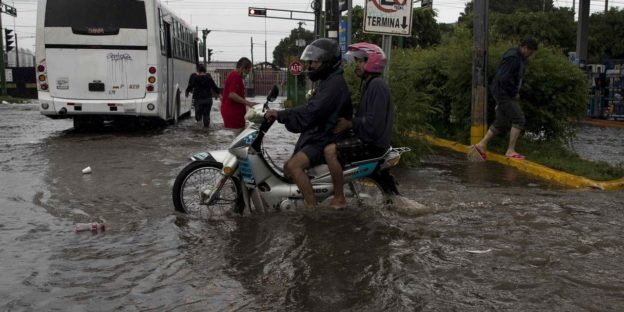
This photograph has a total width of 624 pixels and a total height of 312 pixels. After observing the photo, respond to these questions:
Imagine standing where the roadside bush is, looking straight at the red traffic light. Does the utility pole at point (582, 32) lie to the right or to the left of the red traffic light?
right

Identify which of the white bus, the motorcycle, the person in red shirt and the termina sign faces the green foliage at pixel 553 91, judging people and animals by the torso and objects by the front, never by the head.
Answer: the person in red shirt

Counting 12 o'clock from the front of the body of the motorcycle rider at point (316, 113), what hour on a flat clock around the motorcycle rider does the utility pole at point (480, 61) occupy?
The utility pole is roughly at 4 o'clock from the motorcycle rider.

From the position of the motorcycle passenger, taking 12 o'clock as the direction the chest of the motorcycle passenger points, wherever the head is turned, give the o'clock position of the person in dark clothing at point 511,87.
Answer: The person in dark clothing is roughly at 4 o'clock from the motorcycle passenger.

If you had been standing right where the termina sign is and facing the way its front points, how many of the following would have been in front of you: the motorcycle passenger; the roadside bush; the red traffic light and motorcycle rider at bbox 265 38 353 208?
2

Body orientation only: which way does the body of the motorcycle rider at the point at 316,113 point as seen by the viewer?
to the viewer's left

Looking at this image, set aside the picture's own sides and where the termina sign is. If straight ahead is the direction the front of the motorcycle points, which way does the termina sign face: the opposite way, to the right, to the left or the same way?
to the left

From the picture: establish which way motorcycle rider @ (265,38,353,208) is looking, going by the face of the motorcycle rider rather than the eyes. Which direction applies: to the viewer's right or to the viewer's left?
to the viewer's left

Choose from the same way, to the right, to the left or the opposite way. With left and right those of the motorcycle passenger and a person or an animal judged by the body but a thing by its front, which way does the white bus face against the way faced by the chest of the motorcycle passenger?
to the right

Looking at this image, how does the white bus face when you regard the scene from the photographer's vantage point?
facing away from the viewer

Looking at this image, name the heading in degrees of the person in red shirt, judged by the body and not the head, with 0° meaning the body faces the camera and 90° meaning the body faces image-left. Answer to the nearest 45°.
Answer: approximately 270°

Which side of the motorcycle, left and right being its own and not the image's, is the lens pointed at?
left
